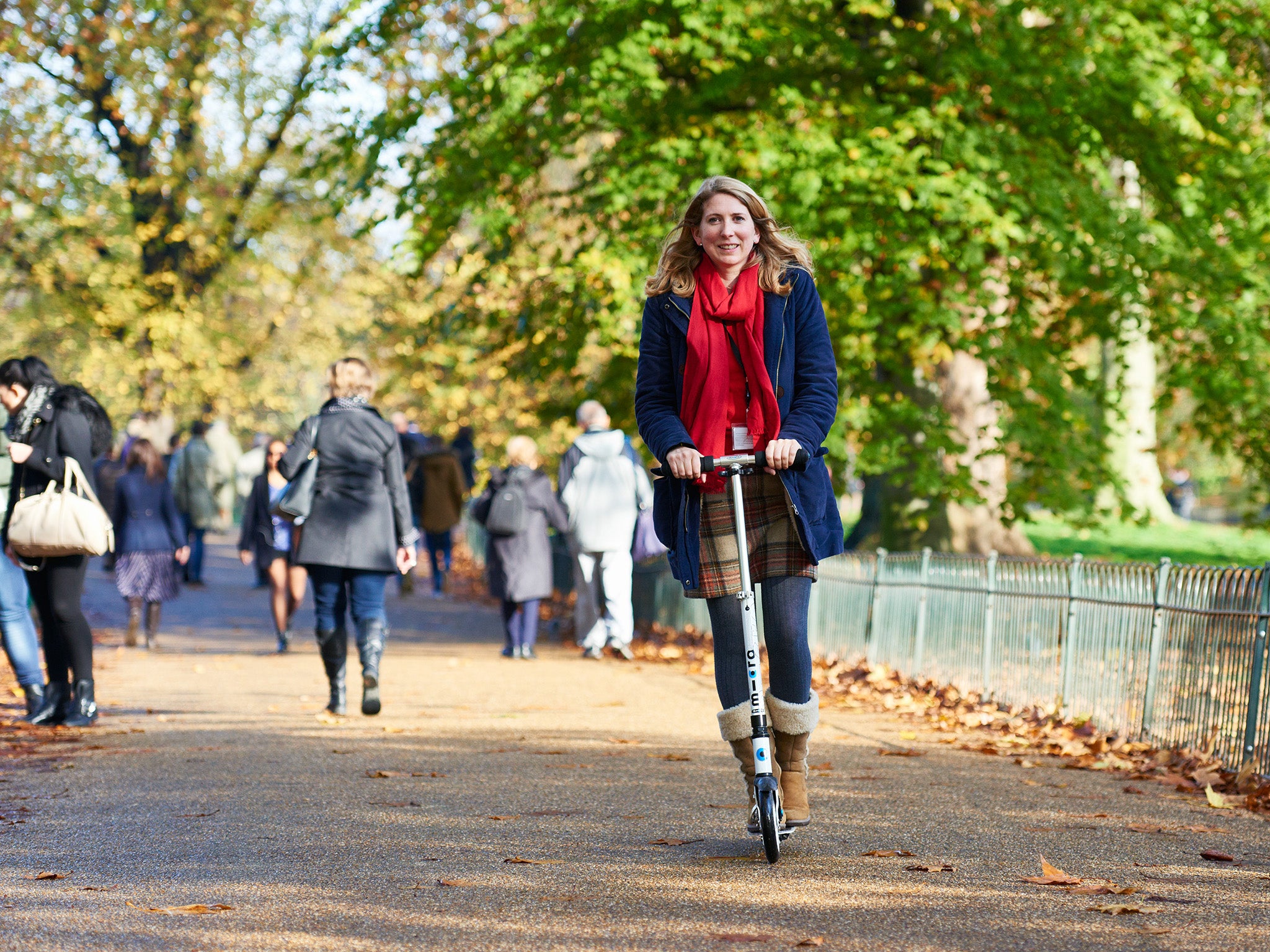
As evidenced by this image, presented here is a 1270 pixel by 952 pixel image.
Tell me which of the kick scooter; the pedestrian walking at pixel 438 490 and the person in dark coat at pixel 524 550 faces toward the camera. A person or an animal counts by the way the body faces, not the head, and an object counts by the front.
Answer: the kick scooter

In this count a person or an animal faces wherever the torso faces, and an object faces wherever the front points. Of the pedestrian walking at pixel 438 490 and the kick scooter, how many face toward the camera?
1

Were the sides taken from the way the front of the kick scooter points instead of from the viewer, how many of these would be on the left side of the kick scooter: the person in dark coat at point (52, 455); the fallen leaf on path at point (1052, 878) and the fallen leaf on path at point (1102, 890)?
2

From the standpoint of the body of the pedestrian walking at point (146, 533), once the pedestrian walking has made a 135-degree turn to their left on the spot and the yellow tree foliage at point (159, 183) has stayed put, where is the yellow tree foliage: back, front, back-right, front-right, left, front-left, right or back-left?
back-right

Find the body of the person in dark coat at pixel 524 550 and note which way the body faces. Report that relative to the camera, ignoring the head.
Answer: away from the camera

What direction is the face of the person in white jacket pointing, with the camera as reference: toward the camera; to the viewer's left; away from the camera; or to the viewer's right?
away from the camera

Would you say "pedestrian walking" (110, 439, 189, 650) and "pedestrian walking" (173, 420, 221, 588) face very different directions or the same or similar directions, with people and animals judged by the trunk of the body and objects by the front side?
same or similar directions

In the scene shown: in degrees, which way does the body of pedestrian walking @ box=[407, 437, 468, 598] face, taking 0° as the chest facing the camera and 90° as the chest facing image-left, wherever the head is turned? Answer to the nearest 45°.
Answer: approximately 180°

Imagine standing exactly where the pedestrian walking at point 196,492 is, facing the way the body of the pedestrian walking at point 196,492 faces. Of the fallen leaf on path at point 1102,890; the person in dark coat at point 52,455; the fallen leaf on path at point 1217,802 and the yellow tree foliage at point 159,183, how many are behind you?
3

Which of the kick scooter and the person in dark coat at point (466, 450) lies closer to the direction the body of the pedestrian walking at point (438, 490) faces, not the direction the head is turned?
the person in dark coat

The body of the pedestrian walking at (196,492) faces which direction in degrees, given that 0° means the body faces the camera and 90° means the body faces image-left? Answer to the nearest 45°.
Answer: approximately 180°

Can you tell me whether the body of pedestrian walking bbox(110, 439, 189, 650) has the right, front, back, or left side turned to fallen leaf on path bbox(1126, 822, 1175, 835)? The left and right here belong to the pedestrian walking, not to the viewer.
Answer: back

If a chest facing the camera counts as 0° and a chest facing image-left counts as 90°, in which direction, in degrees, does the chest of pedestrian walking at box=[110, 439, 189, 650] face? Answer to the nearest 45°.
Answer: approximately 180°

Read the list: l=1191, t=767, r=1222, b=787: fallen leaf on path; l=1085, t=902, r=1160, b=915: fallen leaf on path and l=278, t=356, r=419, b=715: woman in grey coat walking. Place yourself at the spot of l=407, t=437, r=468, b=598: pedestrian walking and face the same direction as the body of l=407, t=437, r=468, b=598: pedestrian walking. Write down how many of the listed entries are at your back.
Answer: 3

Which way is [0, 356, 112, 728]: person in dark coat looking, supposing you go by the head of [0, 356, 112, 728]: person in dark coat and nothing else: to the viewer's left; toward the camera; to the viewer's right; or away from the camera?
to the viewer's left

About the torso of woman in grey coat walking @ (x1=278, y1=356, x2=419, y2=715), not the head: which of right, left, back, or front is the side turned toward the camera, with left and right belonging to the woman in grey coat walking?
back
